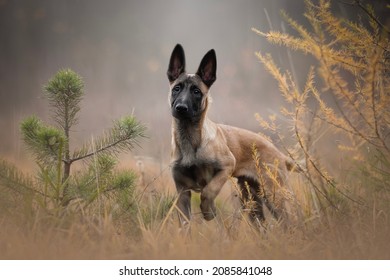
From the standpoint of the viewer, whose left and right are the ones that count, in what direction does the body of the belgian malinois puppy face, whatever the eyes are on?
facing the viewer and to the left of the viewer
